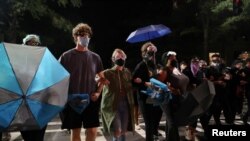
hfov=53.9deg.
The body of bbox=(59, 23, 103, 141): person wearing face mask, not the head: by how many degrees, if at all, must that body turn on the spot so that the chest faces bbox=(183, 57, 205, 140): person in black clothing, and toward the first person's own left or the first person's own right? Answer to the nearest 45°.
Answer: approximately 135° to the first person's own left

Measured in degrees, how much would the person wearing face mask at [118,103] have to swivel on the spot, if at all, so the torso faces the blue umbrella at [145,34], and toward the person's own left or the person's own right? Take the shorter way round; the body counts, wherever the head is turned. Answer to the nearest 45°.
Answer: approximately 180°

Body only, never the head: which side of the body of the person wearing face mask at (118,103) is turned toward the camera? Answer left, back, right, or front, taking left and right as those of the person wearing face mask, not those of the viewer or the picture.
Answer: front

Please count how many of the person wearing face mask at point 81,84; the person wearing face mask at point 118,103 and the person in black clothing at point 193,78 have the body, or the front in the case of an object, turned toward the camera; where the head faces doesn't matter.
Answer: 3

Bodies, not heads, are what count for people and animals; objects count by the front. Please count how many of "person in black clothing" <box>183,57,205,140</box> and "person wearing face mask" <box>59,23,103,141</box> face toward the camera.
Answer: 2

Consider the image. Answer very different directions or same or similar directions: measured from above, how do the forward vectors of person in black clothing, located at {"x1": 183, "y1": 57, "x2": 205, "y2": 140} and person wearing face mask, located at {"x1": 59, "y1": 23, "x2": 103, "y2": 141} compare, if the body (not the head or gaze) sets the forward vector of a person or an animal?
same or similar directions

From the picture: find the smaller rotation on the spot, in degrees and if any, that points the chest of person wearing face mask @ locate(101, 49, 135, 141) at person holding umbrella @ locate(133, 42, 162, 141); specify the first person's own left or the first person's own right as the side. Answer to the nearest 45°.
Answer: approximately 135° to the first person's own left

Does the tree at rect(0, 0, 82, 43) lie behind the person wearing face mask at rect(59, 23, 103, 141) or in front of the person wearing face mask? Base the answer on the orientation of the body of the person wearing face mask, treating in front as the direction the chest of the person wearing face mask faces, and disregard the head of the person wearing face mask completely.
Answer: behind

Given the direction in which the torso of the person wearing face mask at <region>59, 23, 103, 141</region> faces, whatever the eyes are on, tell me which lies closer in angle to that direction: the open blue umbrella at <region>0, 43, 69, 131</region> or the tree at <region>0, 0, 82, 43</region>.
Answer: the open blue umbrella

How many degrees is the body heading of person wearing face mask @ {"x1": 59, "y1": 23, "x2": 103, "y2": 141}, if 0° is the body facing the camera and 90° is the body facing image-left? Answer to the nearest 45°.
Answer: approximately 0°

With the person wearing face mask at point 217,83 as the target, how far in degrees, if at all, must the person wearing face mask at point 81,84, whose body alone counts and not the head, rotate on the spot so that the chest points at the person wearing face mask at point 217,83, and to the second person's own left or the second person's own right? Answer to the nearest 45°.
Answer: approximately 135° to the second person's own left
